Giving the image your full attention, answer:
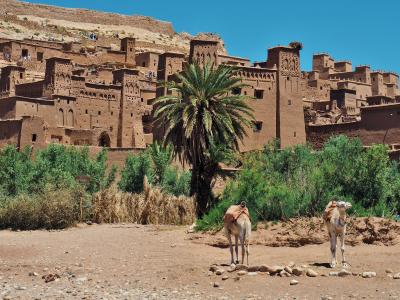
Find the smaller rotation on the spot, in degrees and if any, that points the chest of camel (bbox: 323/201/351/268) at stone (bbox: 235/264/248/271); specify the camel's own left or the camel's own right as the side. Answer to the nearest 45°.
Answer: approximately 90° to the camel's own right

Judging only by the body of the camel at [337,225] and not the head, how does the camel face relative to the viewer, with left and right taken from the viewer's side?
facing the viewer

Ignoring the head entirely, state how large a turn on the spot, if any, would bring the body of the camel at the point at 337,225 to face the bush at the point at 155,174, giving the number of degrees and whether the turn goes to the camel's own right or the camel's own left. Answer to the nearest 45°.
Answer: approximately 135° to the camel's own right

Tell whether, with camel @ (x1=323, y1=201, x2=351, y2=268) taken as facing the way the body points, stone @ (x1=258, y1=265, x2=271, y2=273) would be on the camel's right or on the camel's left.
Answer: on the camel's right

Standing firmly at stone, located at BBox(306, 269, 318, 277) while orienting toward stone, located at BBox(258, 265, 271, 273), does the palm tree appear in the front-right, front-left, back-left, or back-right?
front-right

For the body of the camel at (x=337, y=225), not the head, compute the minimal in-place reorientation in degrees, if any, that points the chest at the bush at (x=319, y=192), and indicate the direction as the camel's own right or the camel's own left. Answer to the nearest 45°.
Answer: approximately 180°

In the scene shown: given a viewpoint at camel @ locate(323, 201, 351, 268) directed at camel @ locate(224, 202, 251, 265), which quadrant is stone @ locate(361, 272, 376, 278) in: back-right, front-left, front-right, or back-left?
back-left

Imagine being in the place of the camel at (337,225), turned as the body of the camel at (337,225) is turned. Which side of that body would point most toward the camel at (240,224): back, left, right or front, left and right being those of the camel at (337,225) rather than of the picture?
right

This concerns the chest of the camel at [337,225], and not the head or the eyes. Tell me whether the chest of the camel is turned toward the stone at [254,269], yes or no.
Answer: no

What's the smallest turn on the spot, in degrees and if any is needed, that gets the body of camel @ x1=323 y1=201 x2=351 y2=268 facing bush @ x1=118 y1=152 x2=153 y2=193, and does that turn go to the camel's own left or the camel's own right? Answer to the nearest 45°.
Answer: approximately 135° to the camel's own right

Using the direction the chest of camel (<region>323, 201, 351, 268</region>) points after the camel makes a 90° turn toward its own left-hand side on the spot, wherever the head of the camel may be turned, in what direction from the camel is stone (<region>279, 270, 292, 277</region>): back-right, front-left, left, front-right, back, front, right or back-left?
back-right

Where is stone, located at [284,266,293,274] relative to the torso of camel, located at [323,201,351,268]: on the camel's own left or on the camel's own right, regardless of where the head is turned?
on the camel's own right
